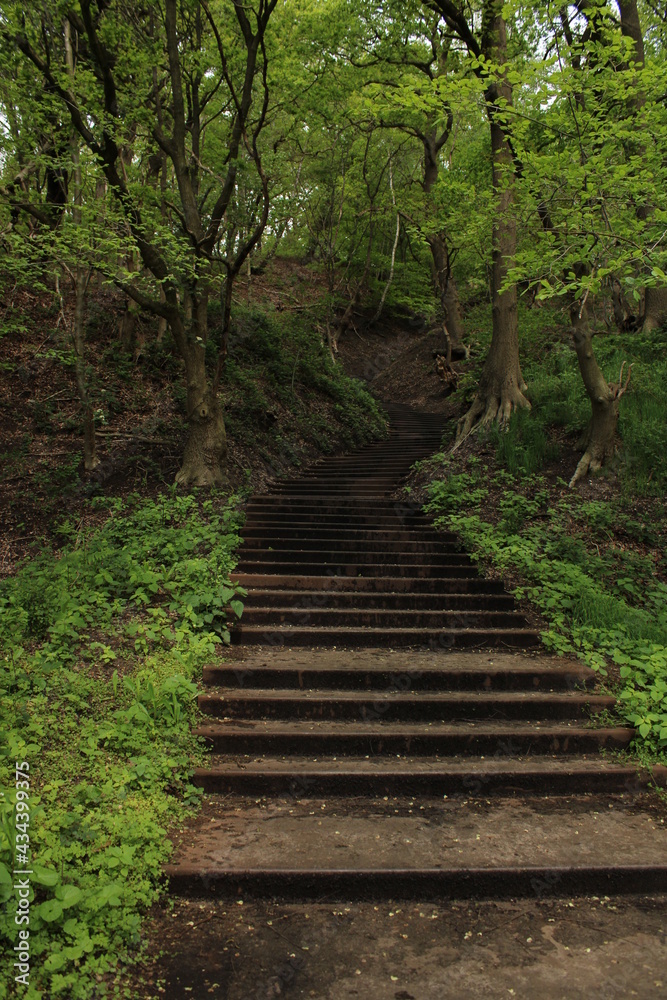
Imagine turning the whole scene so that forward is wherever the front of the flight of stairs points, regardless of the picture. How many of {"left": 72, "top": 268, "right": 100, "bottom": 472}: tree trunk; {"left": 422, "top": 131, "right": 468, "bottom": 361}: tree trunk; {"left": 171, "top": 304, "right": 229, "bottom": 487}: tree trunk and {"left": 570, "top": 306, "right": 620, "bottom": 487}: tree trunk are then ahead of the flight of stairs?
0

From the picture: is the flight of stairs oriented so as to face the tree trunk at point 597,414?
no

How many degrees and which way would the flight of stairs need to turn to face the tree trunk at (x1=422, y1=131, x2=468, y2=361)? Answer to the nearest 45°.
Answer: approximately 180°

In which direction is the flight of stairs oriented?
toward the camera

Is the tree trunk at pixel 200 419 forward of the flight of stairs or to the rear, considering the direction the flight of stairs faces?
to the rear

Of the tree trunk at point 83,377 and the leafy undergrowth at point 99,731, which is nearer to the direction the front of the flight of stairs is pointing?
the leafy undergrowth

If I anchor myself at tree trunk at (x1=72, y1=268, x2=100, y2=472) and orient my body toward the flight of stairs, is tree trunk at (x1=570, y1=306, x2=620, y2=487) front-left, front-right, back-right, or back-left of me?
front-left

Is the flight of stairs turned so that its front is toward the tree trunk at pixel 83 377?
no

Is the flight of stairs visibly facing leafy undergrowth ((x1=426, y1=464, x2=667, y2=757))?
no
